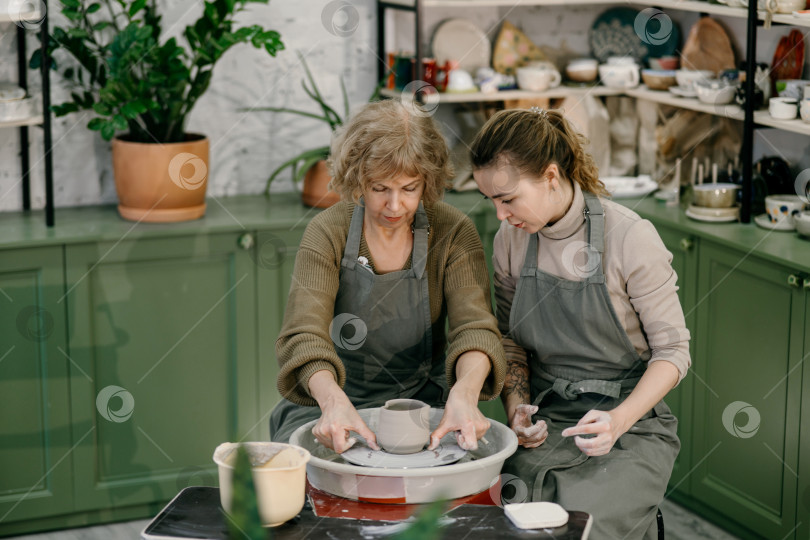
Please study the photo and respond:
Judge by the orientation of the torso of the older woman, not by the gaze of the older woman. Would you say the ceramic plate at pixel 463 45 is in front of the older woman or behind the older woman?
behind

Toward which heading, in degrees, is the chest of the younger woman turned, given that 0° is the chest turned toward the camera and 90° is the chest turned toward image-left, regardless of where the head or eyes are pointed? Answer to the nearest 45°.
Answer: approximately 45°

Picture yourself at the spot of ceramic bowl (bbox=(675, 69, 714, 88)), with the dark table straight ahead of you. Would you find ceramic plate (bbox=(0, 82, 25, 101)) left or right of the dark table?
right

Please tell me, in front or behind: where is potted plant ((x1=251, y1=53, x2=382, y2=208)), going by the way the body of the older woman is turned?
behind

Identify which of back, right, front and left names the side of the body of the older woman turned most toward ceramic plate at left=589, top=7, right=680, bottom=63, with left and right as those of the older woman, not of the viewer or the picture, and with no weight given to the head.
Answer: back

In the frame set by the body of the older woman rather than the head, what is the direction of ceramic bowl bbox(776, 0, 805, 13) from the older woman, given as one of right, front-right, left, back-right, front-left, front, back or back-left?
back-left

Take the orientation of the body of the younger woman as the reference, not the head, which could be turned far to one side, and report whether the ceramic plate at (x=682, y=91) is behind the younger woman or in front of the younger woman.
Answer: behind

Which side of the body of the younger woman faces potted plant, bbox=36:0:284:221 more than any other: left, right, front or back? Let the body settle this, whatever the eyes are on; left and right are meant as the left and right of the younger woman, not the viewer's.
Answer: right

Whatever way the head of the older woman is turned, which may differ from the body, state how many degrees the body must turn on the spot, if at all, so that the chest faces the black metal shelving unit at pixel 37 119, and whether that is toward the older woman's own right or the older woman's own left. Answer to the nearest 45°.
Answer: approximately 135° to the older woman's own right

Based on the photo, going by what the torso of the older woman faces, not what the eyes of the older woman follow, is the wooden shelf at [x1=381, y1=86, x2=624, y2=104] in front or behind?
behind
